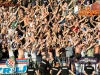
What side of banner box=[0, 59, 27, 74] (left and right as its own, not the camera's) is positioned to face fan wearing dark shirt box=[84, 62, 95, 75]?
left

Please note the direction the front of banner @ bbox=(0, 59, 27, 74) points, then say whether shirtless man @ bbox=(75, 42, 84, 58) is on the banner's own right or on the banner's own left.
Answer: on the banner's own left
